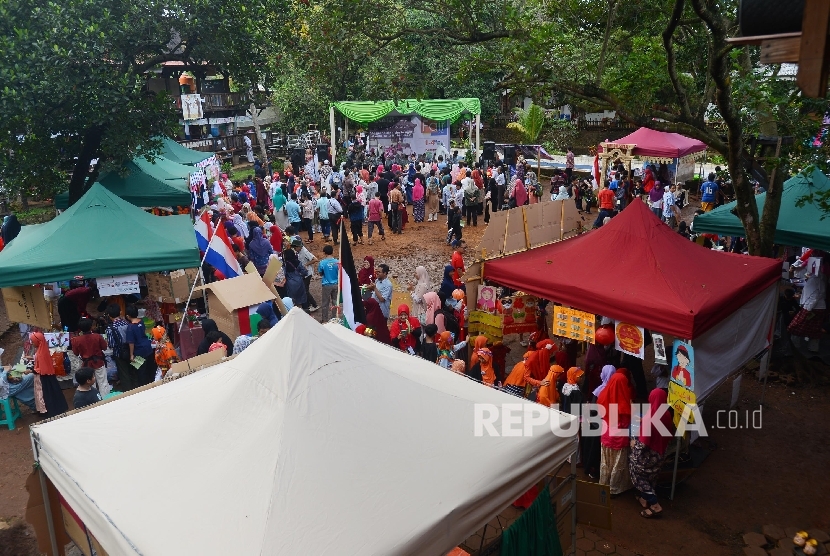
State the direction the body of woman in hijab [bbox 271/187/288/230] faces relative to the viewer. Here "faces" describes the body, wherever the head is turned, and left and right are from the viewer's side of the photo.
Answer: facing away from the viewer

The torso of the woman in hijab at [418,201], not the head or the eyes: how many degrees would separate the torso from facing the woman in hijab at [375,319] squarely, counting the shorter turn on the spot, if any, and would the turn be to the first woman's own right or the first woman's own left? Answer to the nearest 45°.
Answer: approximately 180°

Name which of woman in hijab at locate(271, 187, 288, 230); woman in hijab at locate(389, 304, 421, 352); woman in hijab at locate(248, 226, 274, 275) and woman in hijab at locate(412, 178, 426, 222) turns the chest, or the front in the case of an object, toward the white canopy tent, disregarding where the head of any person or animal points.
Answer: woman in hijab at locate(389, 304, 421, 352)

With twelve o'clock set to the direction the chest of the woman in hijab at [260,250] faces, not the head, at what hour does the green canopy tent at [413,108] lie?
The green canopy tent is roughly at 1 o'clock from the woman in hijab.

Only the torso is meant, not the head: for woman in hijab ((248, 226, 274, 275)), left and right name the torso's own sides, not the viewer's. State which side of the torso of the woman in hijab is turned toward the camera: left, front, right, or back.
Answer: back

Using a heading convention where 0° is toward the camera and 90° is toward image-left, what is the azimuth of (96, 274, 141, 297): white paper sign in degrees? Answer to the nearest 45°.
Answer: approximately 0°

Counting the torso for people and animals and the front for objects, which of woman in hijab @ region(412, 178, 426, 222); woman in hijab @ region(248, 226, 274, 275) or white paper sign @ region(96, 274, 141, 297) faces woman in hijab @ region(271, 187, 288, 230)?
woman in hijab @ region(248, 226, 274, 275)

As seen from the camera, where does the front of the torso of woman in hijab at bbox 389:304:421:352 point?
toward the camera

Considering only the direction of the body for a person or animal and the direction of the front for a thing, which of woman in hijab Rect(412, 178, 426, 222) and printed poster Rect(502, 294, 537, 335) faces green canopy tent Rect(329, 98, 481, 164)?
the woman in hijab

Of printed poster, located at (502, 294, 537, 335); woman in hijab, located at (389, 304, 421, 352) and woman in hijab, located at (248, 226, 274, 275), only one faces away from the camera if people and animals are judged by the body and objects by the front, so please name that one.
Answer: woman in hijab, located at (248, 226, 274, 275)

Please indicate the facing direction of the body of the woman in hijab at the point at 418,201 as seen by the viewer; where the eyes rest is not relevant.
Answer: away from the camera

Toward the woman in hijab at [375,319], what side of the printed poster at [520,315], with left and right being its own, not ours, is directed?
right

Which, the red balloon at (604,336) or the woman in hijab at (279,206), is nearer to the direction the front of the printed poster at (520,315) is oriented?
the red balloon

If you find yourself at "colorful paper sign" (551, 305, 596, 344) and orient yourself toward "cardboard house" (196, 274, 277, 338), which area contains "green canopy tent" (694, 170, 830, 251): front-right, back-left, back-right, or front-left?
back-right
